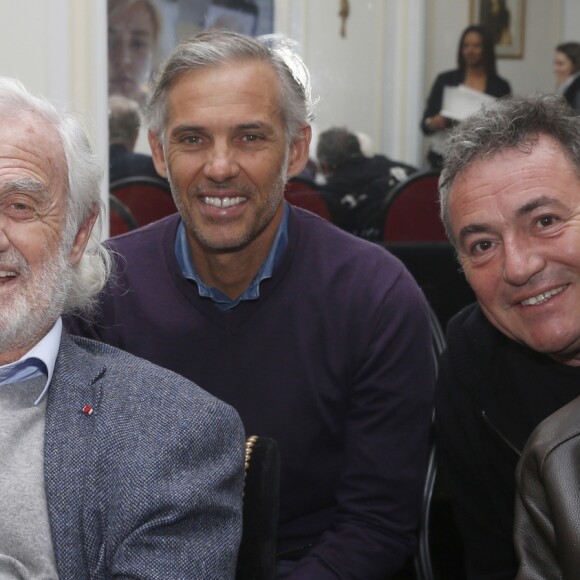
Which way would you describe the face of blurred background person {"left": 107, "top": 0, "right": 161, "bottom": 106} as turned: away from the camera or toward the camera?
toward the camera

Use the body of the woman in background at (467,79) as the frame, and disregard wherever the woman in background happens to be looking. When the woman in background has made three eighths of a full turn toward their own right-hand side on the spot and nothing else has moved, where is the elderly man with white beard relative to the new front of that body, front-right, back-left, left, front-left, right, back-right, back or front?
back-left

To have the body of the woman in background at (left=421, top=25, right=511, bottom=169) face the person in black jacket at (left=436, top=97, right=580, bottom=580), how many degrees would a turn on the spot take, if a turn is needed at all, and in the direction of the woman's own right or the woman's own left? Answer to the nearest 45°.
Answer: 0° — they already face them

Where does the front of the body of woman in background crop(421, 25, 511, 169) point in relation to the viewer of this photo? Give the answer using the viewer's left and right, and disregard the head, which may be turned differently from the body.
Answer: facing the viewer

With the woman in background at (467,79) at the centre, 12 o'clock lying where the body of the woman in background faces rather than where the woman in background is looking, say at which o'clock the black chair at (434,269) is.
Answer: The black chair is roughly at 12 o'clock from the woman in background.

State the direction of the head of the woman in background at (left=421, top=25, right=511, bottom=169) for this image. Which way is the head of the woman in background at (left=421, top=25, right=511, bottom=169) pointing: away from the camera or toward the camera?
toward the camera

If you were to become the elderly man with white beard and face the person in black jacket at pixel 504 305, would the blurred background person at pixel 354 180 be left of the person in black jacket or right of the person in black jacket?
left

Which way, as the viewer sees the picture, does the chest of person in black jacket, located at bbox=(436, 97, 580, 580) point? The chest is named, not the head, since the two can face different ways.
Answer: toward the camera

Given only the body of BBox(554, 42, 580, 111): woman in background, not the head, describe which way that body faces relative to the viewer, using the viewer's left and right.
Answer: facing the viewer and to the left of the viewer

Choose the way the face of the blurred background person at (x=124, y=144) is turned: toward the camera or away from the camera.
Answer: away from the camera

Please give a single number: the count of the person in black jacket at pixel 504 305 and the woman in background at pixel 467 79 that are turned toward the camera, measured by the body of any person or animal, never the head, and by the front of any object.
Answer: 2
